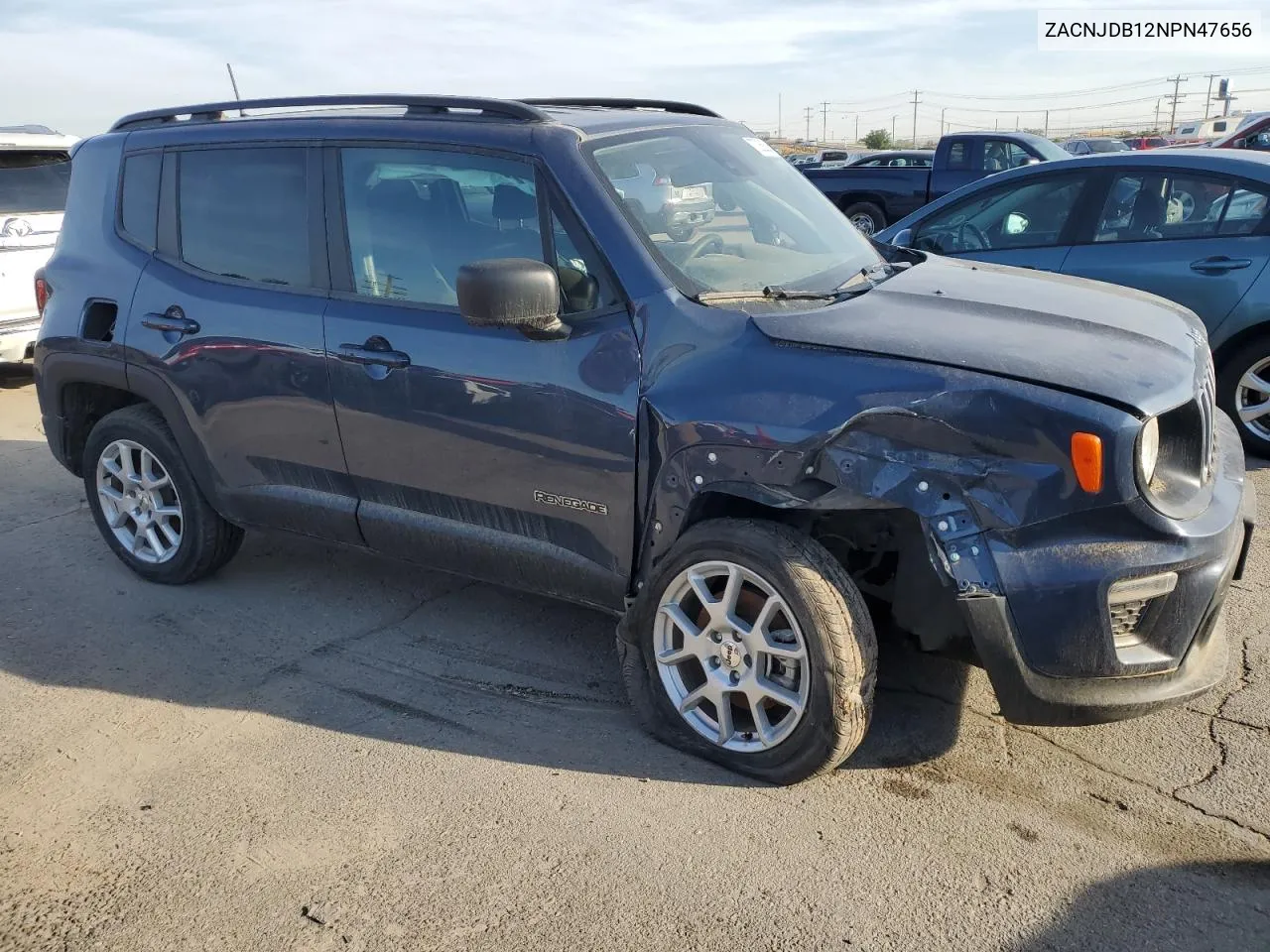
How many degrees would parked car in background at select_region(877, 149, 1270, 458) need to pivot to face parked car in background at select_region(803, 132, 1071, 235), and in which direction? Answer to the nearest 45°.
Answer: approximately 90° to its right

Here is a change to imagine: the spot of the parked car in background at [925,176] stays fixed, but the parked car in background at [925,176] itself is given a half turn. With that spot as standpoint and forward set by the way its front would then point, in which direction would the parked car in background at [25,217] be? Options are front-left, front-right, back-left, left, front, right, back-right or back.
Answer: front-left

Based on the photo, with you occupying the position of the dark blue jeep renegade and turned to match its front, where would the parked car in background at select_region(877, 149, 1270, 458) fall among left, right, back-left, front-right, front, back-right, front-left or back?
left

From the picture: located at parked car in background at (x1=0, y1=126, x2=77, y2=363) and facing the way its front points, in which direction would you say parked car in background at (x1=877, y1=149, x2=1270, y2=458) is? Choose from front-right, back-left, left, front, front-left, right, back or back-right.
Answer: back-right

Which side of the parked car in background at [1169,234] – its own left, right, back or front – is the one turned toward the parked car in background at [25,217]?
front

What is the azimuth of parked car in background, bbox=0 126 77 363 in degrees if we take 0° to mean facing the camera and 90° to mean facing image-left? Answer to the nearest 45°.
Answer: approximately 180°

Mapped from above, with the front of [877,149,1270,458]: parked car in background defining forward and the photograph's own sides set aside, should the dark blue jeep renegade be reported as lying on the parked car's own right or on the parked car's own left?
on the parked car's own left

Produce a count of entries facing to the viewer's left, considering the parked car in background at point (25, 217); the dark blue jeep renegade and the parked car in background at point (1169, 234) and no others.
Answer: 1

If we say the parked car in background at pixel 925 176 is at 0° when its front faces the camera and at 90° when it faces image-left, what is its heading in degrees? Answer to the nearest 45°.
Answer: approximately 270°

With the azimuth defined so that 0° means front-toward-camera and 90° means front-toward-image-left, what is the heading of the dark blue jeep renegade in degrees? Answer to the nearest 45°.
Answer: approximately 315°

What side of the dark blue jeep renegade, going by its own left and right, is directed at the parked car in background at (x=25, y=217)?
back

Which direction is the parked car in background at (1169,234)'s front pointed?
to the viewer's left
